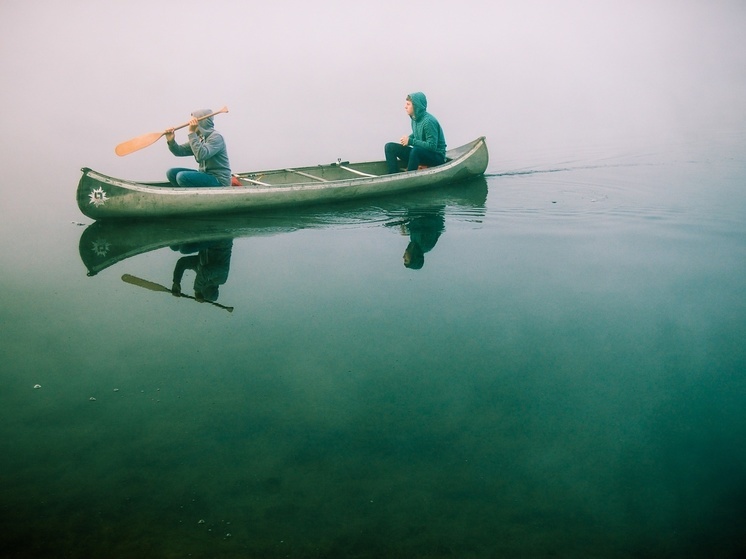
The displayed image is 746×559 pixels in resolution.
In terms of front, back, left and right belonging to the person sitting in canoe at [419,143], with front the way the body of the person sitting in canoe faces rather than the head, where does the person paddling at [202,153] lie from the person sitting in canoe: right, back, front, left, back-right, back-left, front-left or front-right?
front-left

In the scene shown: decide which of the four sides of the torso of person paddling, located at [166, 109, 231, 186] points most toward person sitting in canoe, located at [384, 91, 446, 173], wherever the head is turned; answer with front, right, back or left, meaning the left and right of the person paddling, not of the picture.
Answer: back

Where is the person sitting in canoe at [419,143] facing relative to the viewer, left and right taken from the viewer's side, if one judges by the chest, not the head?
facing to the left of the viewer

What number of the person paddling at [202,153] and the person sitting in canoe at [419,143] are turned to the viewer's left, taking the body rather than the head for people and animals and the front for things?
2

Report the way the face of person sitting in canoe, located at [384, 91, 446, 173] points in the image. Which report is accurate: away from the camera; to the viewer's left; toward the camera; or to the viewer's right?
to the viewer's left

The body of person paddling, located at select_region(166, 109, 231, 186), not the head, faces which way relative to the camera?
to the viewer's left
